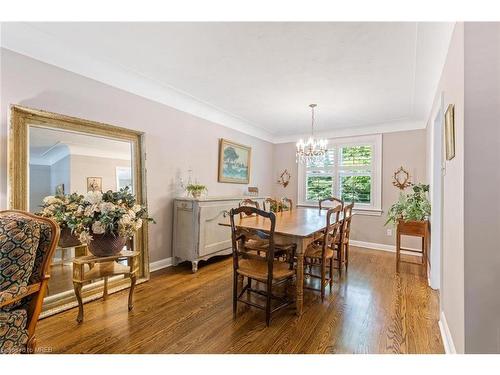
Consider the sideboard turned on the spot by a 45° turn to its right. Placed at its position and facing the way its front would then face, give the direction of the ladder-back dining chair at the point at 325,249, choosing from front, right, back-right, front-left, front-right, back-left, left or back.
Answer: front-left

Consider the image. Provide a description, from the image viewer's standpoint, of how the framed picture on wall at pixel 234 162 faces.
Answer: facing the viewer and to the right of the viewer

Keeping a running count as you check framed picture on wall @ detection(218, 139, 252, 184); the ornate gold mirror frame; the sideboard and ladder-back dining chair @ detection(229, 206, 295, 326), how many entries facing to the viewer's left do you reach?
0

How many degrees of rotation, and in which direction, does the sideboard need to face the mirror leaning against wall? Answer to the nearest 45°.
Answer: approximately 90° to its right

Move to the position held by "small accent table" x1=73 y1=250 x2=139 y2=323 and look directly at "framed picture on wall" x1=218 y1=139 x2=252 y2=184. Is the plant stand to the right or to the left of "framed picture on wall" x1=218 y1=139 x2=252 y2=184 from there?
right

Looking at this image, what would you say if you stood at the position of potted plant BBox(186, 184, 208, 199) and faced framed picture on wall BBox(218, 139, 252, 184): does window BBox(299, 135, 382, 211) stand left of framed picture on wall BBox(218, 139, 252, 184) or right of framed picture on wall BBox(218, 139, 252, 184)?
right

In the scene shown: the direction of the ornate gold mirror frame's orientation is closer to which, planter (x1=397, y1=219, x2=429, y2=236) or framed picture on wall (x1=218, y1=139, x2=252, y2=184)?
the planter

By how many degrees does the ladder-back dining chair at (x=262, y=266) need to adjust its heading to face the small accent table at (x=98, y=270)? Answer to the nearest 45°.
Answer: approximately 135° to its left

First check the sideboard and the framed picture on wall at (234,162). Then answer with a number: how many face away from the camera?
0

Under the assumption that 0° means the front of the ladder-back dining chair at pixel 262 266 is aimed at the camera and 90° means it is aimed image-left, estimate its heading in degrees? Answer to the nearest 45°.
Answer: approximately 225°

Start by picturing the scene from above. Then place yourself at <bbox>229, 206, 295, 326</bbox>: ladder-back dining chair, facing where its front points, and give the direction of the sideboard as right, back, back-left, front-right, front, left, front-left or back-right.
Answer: left

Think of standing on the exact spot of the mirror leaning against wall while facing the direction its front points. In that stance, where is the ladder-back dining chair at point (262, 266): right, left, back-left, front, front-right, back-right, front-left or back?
front

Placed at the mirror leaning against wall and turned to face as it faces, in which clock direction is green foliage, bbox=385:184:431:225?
The green foliage is roughly at 11 o'clock from the mirror leaning against wall.
